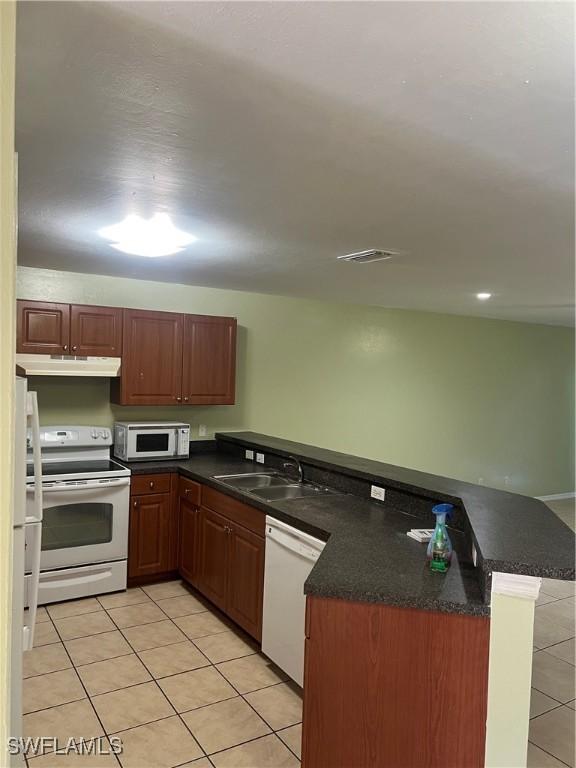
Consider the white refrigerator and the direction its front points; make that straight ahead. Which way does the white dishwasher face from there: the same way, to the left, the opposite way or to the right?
the opposite way

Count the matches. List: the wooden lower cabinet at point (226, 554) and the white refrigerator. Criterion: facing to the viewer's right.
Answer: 1

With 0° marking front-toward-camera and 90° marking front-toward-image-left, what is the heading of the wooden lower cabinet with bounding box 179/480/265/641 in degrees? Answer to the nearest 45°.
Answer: approximately 45°

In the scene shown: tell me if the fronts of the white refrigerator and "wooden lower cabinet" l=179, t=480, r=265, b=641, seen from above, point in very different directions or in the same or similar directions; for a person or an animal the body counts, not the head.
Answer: very different directions

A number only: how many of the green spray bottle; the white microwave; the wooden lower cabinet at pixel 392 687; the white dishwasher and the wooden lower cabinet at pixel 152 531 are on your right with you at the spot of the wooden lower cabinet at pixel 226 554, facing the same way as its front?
2

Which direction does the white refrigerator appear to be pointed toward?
to the viewer's right

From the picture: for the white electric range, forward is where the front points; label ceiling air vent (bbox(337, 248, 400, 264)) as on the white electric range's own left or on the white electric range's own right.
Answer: on the white electric range's own left

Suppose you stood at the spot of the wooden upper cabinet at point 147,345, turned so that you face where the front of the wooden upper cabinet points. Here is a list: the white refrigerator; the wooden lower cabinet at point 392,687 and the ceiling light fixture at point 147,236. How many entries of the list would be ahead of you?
3
